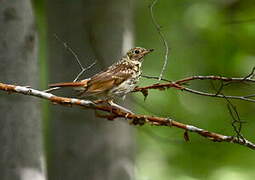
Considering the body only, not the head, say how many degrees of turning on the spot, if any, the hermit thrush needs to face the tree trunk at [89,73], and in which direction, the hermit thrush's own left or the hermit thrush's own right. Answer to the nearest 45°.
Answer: approximately 90° to the hermit thrush's own left

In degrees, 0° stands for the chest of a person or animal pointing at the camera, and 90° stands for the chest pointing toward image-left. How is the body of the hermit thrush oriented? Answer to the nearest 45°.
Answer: approximately 270°

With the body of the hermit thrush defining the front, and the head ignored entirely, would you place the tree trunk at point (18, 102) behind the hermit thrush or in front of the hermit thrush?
behind
